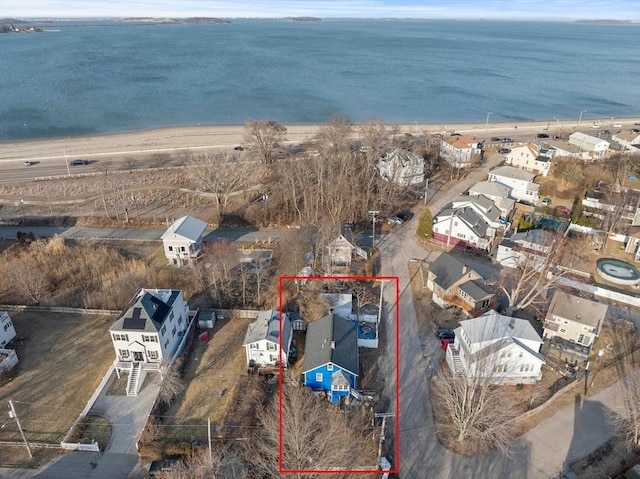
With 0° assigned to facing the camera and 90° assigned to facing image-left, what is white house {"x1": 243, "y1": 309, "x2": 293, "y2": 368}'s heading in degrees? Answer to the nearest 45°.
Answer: approximately 0°

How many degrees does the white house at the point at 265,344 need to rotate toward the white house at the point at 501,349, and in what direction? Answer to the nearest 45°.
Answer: approximately 90° to its left

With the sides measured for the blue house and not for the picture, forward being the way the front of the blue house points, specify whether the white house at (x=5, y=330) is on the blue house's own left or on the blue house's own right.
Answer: on the blue house's own right

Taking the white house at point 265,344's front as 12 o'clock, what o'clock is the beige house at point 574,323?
the beige house at point 574,323 is roughly at 9 o'clock from the white house at point 265,344.

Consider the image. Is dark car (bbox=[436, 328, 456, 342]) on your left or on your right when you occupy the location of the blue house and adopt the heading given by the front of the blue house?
on your left

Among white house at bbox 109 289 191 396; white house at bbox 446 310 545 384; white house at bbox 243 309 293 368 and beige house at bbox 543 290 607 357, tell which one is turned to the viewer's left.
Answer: white house at bbox 446 310 545 384

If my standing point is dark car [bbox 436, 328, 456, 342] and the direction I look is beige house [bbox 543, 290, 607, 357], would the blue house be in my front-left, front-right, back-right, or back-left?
back-right

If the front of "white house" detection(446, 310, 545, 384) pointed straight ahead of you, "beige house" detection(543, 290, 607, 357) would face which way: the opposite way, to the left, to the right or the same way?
to the left

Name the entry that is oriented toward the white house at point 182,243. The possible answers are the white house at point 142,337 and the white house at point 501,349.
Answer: the white house at point 501,349
